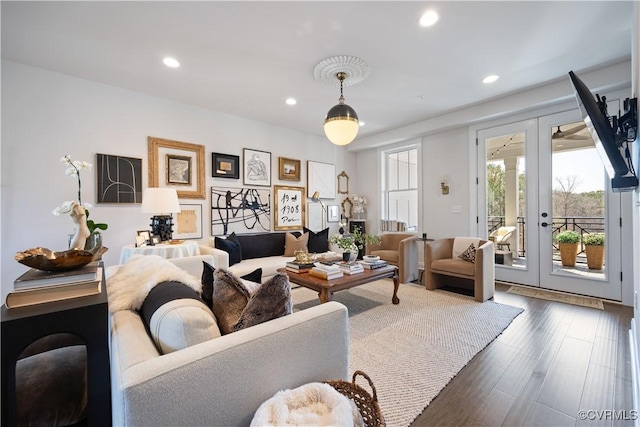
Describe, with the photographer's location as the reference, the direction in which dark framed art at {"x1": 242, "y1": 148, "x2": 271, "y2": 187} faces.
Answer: facing the viewer and to the right of the viewer

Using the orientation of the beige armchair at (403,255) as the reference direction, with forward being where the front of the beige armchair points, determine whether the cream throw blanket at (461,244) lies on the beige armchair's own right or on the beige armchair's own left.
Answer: on the beige armchair's own left

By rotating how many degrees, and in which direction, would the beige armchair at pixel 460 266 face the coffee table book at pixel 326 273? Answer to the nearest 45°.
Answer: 0° — it already faces it

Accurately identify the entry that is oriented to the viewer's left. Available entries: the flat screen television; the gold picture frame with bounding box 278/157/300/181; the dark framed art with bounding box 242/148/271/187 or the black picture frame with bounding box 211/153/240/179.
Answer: the flat screen television

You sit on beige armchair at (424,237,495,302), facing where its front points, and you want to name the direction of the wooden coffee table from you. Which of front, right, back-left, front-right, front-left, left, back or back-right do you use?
front

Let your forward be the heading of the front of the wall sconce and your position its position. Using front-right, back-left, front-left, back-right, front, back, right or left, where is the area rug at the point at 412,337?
front-left

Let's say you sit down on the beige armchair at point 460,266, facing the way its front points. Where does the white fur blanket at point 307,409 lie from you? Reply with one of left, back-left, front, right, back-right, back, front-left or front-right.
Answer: front-left

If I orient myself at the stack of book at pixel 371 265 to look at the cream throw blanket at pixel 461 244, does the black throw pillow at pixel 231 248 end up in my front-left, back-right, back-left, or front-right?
back-left

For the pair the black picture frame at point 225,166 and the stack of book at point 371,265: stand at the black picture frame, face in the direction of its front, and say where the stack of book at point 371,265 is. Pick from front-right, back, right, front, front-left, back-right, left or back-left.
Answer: front

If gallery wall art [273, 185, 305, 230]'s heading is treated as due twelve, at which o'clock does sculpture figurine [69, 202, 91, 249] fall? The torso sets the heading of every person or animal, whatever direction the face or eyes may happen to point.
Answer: The sculpture figurine is roughly at 2 o'clock from the gallery wall art.

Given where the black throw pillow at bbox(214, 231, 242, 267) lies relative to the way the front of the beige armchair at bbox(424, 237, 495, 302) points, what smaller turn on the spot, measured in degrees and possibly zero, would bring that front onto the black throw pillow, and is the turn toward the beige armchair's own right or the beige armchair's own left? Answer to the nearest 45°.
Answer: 0° — it already faces it

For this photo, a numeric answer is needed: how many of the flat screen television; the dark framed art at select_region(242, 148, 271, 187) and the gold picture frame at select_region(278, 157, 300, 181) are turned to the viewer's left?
1

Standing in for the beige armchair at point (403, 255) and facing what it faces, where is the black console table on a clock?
The black console table is roughly at 11 o'clock from the beige armchair.

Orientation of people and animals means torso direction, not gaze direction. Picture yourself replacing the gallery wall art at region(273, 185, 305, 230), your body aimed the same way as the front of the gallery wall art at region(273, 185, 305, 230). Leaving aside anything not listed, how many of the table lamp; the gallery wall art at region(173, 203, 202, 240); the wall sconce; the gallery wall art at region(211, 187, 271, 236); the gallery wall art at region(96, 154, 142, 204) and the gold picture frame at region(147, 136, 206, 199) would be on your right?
5

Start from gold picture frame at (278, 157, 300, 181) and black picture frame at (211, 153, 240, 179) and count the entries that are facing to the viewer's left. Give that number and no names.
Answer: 0

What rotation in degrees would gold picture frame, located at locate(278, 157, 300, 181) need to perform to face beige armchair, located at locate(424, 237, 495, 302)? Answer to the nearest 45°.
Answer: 0° — it already faces it

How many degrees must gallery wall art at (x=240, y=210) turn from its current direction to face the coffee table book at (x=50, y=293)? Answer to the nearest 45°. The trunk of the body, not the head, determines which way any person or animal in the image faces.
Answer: approximately 45° to its right

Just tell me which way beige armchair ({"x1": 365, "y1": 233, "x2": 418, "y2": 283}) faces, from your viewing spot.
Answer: facing the viewer and to the left of the viewer
